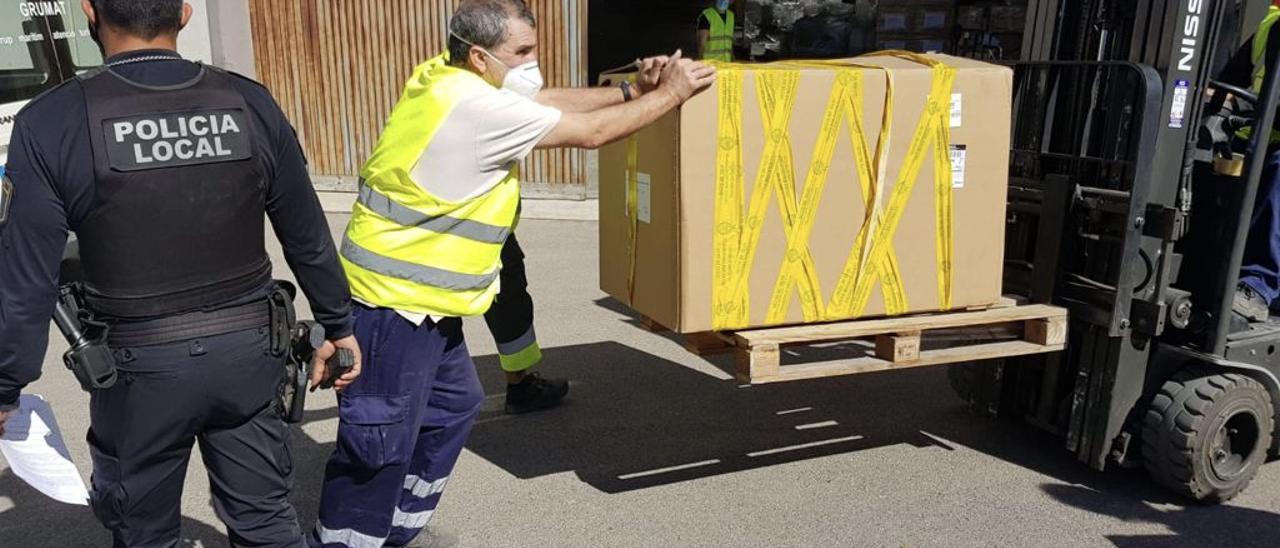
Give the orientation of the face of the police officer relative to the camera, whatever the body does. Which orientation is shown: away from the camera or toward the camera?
away from the camera

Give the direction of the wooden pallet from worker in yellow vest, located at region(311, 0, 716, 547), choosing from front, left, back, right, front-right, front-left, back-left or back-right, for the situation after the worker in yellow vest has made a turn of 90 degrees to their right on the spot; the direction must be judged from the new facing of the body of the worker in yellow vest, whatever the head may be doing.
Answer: left

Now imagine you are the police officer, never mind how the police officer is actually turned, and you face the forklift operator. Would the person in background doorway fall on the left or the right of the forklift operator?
left

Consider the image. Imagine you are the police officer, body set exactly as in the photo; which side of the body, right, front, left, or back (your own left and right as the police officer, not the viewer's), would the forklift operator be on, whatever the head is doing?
right

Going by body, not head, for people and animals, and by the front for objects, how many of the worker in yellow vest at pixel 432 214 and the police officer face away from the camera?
1

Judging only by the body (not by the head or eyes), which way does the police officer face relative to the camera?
away from the camera

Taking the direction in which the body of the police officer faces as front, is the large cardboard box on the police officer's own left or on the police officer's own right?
on the police officer's own right

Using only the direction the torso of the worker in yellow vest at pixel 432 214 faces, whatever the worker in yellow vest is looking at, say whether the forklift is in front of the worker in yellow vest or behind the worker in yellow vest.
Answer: in front

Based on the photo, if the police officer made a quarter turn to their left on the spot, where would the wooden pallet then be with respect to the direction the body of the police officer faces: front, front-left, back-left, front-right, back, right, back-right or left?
back

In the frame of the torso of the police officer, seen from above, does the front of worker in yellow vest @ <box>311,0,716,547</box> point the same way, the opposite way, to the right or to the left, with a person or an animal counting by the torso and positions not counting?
to the right

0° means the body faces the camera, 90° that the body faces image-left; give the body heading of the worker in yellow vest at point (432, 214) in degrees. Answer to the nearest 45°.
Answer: approximately 270°

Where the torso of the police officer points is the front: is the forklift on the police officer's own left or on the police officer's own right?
on the police officer's own right

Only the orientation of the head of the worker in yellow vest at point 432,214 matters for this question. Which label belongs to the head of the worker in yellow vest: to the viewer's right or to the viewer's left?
to the viewer's right
